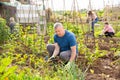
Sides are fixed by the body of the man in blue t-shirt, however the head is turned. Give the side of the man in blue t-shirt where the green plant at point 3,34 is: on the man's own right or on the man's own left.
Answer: on the man's own right

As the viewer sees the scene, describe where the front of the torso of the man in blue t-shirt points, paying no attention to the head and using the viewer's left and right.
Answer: facing the viewer and to the left of the viewer
